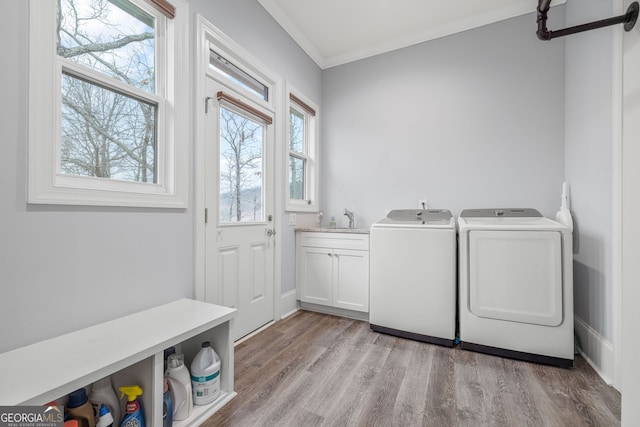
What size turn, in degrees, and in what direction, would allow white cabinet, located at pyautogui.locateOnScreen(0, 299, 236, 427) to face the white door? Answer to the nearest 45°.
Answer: approximately 90° to its left

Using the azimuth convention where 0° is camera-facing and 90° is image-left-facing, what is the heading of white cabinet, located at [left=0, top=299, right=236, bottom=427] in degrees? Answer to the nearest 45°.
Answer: approximately 315°

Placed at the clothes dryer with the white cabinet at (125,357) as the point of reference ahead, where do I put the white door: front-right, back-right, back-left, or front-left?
front-right

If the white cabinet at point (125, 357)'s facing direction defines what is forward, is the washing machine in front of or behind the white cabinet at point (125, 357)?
in front

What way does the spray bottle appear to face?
to the viewer's left

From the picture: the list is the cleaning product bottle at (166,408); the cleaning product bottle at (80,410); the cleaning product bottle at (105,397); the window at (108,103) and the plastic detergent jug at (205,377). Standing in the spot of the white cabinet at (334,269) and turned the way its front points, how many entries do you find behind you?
0

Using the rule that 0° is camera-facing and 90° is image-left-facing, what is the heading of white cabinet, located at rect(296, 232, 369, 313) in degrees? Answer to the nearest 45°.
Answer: approximately 45°

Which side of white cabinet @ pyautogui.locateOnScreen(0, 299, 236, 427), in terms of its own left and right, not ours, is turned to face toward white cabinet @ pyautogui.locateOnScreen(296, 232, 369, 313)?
left

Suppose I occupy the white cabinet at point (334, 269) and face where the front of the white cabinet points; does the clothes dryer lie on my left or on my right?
on my left
